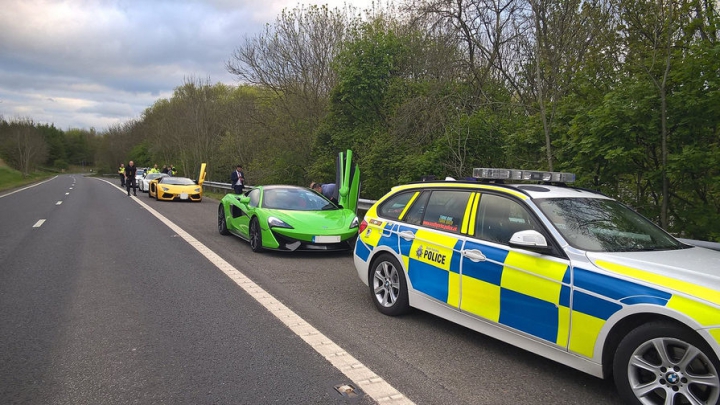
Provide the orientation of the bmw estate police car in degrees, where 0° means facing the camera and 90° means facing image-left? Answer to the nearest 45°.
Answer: approximately 315°

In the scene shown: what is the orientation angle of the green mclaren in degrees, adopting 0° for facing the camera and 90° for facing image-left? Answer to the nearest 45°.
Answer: approximately 315°

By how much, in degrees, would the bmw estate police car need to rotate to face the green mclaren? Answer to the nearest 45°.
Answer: approximately 180°

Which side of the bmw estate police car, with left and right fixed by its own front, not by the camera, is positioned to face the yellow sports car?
back

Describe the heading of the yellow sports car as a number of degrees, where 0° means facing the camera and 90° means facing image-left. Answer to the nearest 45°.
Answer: approximately 0°

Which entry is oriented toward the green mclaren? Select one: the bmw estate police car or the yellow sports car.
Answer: the yellow sports car

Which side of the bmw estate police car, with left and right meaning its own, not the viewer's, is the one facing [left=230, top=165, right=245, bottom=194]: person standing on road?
back

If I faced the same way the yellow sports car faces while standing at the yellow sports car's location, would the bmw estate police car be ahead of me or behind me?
ahead

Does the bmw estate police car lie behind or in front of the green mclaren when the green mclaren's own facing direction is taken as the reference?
in front
